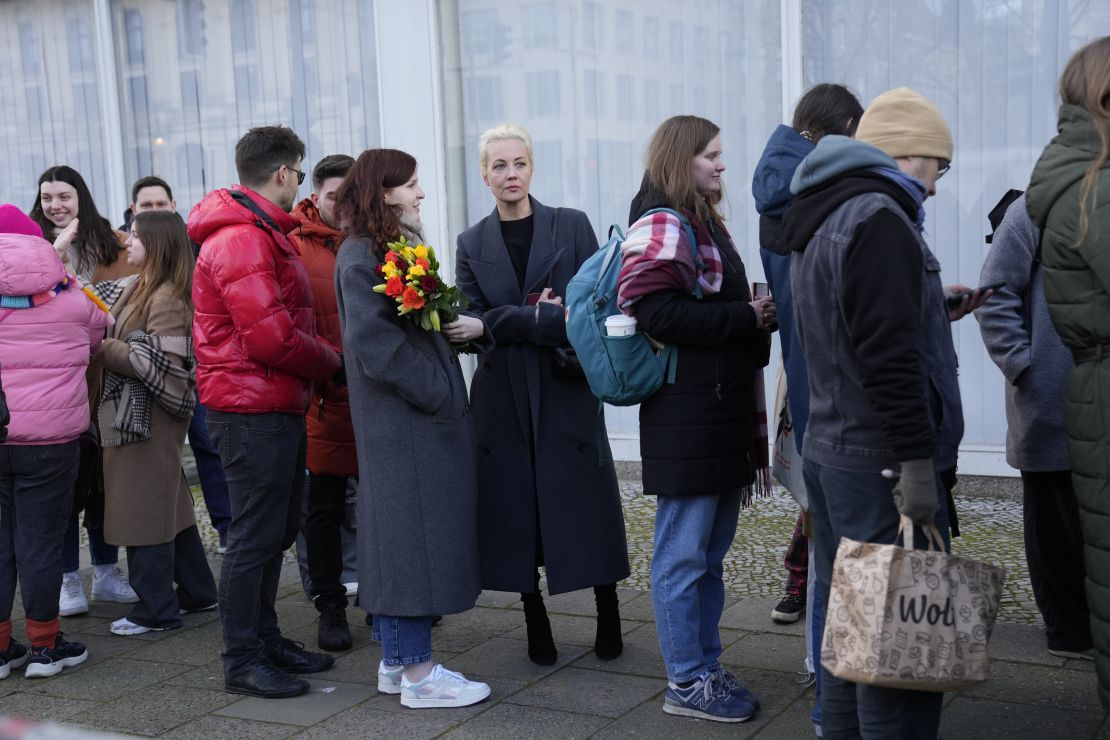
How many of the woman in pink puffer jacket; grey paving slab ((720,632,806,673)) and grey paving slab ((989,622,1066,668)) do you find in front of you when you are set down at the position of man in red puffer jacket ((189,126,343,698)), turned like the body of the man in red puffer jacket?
2

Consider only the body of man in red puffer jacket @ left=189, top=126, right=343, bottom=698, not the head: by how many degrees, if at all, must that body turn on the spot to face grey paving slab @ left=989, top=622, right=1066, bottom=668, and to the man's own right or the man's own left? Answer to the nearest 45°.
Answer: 0° — they already face it

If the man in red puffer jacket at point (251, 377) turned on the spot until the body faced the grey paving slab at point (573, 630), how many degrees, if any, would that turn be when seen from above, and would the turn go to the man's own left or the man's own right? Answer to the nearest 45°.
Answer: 0° — they already face it

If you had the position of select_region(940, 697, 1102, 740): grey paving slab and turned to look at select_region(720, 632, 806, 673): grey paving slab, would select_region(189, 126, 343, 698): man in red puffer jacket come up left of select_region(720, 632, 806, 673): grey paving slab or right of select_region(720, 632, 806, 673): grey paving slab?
left

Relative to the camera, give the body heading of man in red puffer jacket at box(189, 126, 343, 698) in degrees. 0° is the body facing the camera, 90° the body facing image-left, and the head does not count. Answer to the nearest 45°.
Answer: approximately 270°

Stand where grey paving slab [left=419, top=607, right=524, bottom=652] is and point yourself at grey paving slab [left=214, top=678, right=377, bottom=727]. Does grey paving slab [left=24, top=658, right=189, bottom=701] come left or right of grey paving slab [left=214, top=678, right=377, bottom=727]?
right
